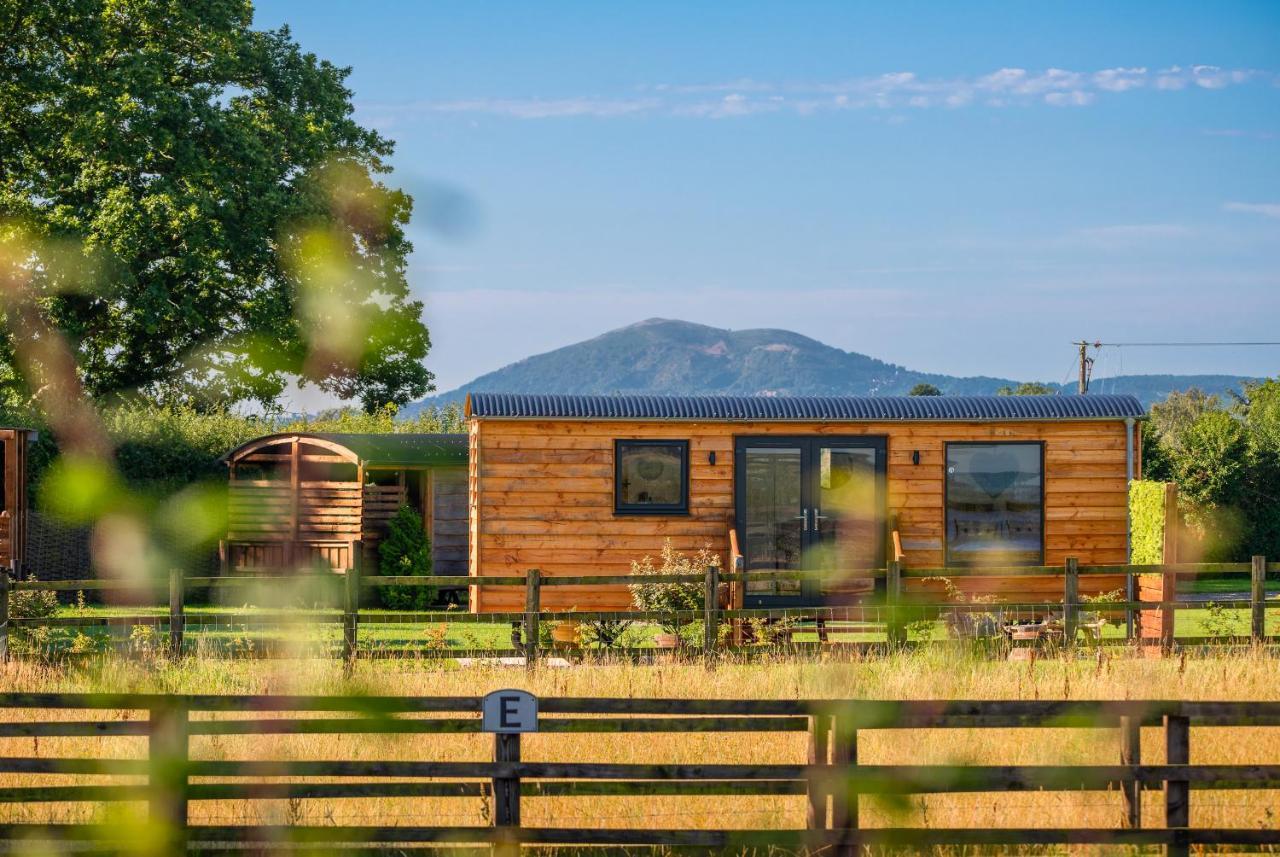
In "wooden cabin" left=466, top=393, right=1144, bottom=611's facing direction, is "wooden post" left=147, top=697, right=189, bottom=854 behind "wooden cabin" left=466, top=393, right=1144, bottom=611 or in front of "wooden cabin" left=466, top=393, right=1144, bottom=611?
in front

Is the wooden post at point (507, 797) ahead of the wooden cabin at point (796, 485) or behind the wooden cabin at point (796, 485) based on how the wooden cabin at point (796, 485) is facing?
ahead

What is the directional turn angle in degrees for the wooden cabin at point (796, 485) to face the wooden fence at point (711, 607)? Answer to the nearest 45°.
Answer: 0° — it already faces it

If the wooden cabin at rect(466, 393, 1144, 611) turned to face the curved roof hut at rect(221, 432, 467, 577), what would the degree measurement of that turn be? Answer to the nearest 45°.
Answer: approximately 135° to its right

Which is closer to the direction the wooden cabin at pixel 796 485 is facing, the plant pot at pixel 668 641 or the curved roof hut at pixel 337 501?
the plant pot

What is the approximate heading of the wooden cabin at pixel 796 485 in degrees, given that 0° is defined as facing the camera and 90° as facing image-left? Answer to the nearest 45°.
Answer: approximately 0°

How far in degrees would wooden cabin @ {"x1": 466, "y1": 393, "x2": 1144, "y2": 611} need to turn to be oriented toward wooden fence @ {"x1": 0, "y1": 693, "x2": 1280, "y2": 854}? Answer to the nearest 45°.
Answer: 0° — it already faces it

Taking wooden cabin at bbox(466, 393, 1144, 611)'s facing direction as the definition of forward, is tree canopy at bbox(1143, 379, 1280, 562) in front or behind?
behind

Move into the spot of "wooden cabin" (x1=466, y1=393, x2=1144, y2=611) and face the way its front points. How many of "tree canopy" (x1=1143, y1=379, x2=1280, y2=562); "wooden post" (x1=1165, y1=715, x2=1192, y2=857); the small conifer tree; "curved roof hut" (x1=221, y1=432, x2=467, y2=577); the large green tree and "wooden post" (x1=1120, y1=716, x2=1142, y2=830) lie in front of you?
2

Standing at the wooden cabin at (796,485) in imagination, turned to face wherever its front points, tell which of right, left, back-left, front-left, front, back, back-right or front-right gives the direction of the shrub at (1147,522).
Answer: left

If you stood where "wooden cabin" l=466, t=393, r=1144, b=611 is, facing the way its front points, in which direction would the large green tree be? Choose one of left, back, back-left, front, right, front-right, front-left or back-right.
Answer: back-right

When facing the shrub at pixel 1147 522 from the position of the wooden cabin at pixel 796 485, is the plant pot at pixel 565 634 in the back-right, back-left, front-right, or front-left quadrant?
back-right
